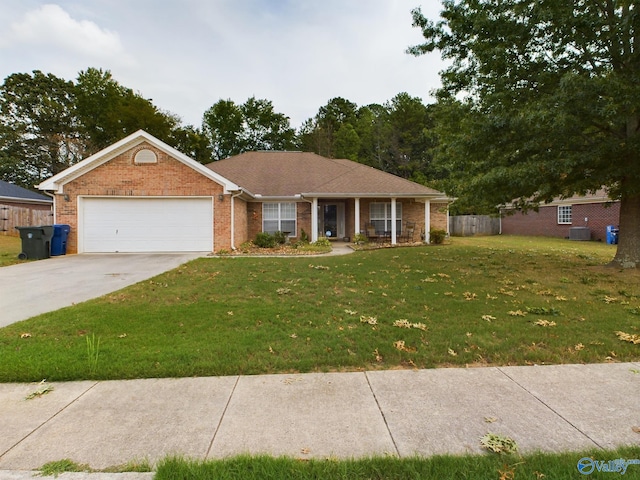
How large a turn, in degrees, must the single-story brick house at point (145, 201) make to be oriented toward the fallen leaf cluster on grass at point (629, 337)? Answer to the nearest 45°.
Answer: approximately 45° to its left

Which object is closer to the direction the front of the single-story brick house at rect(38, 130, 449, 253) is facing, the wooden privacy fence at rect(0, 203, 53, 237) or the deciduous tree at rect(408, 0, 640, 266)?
the deciduous tree

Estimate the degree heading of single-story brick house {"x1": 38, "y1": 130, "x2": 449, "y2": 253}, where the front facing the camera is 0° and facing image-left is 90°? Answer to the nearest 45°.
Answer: approximately 0°

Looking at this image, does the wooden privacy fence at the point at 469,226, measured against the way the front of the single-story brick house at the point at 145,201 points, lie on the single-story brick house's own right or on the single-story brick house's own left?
on the single-story brick house's own left

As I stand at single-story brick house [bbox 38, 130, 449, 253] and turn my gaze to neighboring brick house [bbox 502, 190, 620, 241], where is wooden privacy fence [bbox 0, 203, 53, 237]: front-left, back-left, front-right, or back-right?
back-left
